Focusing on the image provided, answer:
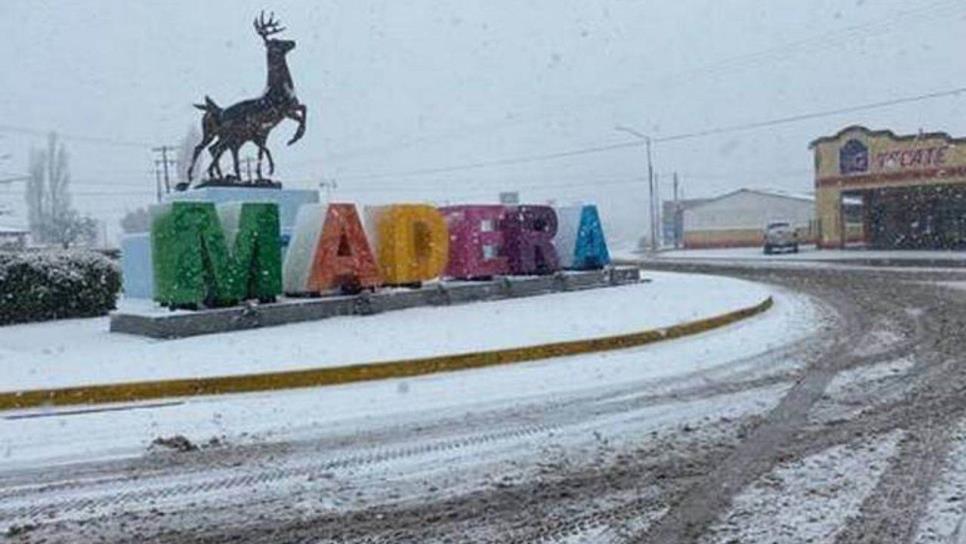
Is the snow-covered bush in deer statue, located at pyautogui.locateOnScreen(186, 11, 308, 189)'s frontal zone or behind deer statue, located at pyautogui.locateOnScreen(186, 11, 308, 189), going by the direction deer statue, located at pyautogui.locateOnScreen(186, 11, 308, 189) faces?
behind

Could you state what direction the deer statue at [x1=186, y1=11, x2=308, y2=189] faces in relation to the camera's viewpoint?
facing to the right of the viewer
